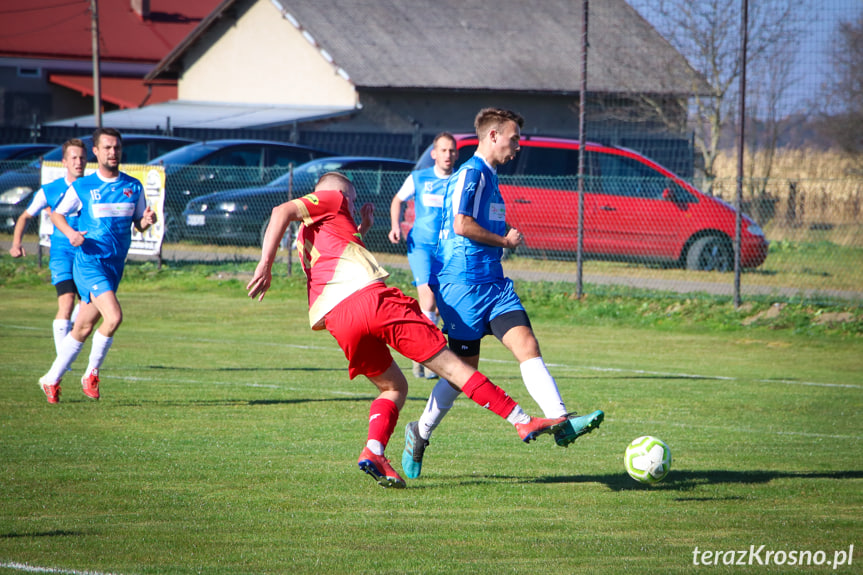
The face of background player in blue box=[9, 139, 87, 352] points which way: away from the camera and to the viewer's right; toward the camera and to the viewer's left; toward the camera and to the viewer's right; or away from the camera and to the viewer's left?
toward the camera and to the viewer's right

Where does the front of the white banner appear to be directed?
toward the camera

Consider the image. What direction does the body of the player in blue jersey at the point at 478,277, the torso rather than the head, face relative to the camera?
to the viewer's right

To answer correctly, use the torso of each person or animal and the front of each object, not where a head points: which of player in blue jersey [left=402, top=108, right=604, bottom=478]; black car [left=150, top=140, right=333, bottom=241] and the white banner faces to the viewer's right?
the player in blue jersey

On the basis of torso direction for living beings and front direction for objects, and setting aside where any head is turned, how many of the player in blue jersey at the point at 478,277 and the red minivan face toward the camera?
0

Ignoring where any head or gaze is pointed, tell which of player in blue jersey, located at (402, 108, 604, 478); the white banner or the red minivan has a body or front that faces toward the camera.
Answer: the white banner

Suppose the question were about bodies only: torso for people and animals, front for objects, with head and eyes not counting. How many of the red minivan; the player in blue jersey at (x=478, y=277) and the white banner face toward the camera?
1

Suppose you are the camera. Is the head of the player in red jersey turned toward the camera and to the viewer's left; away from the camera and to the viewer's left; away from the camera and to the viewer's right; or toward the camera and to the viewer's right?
away from the camera and to the viewer's right

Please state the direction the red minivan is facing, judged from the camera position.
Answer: facing to the right of the viewer

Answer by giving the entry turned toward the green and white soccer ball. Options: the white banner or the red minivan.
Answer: the white banner

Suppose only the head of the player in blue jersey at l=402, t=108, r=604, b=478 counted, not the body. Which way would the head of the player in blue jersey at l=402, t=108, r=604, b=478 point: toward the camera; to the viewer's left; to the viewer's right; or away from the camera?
to the viewer's right

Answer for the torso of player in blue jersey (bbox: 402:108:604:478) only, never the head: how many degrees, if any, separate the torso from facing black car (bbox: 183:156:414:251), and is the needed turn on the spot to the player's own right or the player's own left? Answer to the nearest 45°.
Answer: approximately 90° to the player's own left

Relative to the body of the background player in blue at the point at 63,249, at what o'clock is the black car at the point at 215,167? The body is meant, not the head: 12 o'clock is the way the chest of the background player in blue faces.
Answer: The black car is roughly at 8 o'clock from the background player in blue.

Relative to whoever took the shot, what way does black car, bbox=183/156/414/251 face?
facing the viewer and to the left of the viewer

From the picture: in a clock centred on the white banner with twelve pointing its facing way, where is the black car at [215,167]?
The black car is roughly at 7 o'clock from the white banner.

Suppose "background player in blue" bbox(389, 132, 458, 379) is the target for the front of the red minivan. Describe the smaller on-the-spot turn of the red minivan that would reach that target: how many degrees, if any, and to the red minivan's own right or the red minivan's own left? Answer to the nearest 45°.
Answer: approximately 90° to the red minivan's own right

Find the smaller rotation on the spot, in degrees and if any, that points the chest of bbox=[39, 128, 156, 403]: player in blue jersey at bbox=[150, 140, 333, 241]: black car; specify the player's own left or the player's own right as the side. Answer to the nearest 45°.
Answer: approximately 135° to the player's own left

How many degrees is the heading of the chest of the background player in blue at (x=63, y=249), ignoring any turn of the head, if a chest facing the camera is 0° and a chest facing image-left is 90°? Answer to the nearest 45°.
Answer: approximately 315°
